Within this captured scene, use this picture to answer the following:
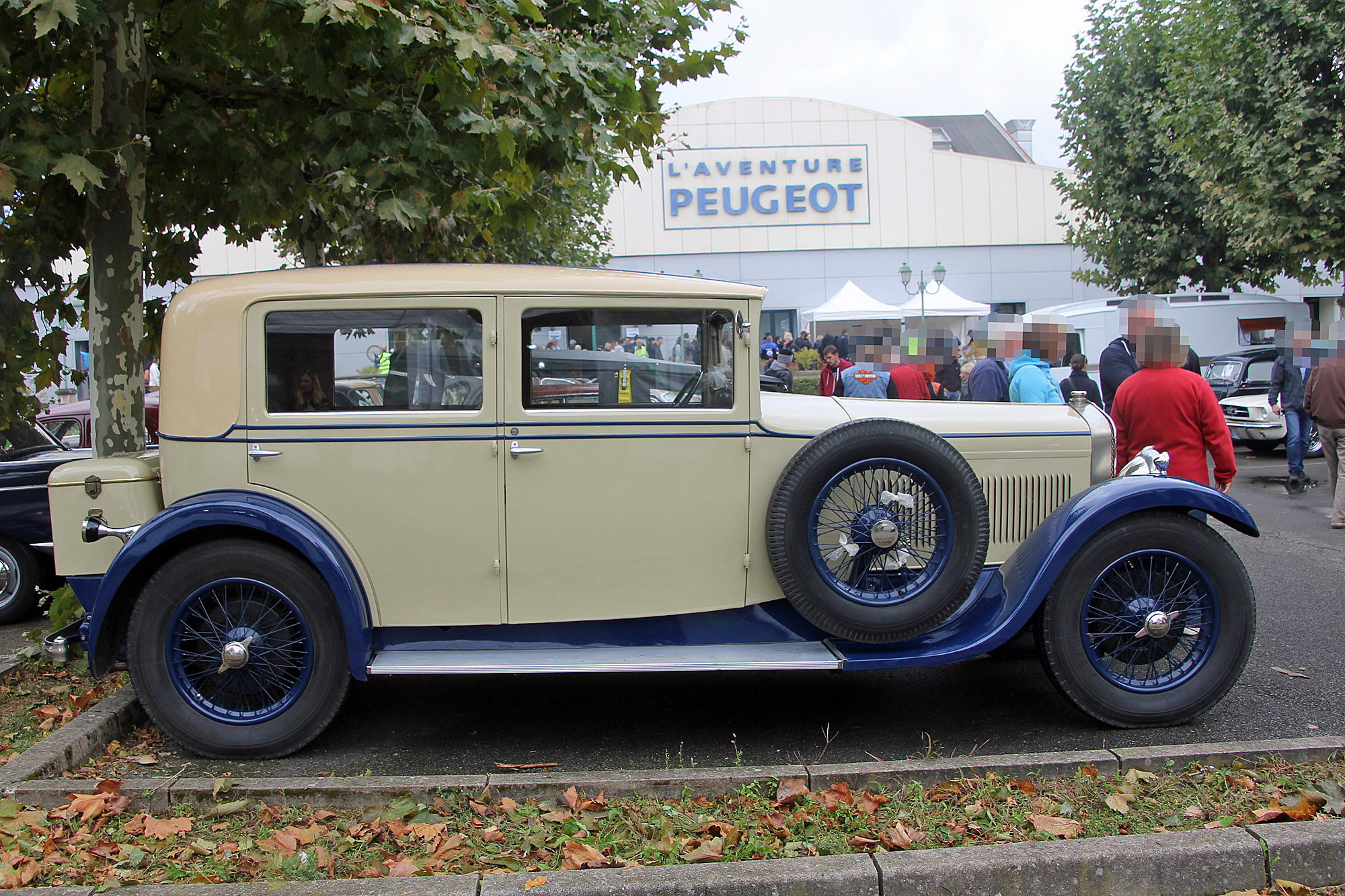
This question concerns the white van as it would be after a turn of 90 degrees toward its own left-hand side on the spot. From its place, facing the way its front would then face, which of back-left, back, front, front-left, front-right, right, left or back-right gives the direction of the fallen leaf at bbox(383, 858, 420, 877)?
front

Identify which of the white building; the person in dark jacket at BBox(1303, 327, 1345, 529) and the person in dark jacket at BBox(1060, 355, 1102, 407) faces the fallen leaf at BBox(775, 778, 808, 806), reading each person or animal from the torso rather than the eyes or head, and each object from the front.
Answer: the white building

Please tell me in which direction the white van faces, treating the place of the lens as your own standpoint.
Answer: facing to the left of the viewer

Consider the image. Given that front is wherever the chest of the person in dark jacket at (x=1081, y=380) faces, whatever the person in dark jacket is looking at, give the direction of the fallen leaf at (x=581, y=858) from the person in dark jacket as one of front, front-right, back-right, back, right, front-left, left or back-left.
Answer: back

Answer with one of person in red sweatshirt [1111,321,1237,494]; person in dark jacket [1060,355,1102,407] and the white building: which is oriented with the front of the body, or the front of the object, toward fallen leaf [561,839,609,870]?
the white building

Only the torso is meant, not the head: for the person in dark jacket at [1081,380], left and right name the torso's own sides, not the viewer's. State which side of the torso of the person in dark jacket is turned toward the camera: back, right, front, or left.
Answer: back

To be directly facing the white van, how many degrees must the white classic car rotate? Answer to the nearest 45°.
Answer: approximately 135° to its right

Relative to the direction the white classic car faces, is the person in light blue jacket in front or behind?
in front

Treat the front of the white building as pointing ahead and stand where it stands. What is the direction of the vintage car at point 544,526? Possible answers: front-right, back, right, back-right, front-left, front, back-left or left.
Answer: front

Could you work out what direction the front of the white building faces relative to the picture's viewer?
facing the viewer

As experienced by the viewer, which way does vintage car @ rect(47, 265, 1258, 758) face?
facing to the right of the viewer

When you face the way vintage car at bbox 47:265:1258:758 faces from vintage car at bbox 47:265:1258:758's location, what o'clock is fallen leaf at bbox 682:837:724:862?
The fallen leaf is roughly at 2 o'clock from the vintage car.

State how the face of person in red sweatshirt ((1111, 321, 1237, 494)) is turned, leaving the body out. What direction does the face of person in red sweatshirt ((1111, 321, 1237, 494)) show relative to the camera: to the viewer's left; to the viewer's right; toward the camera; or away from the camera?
away from the camera
